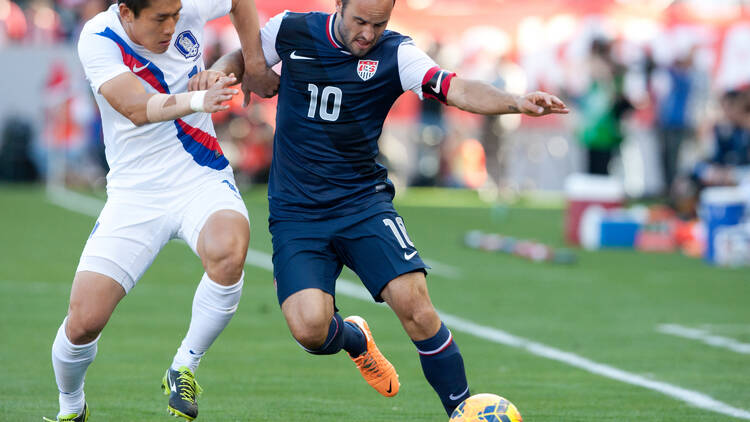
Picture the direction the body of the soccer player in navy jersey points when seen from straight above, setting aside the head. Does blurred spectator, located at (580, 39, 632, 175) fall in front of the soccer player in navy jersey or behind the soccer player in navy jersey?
behind

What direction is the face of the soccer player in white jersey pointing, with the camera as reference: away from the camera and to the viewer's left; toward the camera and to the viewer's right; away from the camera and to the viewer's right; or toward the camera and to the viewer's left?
toward the camera and to the viewer's right

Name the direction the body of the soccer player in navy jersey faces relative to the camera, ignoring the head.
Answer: toward the camera

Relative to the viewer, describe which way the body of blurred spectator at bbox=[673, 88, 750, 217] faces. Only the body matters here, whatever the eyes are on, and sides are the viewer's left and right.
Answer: facing to the left of the viewer

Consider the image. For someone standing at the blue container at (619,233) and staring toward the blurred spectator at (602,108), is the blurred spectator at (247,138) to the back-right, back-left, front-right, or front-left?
front-left

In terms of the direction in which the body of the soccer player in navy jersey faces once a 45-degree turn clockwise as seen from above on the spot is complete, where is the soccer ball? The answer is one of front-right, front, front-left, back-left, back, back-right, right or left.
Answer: left
